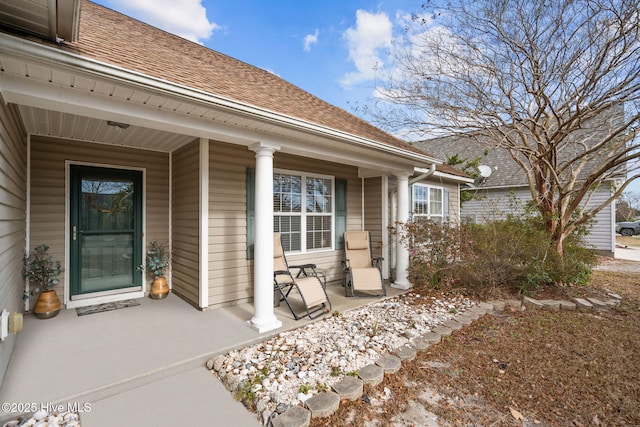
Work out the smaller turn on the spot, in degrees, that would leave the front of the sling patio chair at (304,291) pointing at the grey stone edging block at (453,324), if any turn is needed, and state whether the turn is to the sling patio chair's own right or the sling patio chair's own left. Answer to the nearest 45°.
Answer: approximately 45° to the sling patio chair's own left

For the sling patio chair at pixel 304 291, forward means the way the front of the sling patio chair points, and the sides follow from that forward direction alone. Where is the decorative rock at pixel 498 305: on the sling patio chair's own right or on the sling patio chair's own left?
on the sling patio chair's own left

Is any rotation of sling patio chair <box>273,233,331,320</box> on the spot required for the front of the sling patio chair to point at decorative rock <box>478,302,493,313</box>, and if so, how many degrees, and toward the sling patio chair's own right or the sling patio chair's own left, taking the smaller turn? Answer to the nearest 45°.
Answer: approximately 45° to the sling patio chair's own left

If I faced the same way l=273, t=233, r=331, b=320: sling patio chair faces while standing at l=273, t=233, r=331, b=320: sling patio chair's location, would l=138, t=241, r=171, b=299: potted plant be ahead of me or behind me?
behind

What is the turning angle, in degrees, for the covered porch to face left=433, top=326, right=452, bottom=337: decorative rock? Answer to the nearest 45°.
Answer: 0° — it already faces it

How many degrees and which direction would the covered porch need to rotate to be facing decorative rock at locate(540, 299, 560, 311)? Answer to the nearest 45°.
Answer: approximately 45° to its left

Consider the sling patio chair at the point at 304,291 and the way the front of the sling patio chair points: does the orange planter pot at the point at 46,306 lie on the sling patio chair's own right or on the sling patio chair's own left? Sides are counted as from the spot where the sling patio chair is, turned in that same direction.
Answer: on the sling patio chair's own right

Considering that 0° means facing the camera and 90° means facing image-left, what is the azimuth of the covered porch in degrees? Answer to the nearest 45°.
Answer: approximately 315°

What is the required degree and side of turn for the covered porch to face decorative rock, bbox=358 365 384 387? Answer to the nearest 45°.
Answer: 0° — it already faces it

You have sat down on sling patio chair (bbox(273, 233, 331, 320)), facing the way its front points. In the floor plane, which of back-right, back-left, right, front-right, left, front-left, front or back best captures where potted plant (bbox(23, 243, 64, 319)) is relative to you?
back-right
